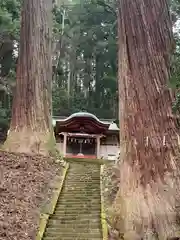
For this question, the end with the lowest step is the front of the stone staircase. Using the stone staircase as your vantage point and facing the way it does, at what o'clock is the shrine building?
The shrine building is roughly at 6 o'clock from the stone staircase.

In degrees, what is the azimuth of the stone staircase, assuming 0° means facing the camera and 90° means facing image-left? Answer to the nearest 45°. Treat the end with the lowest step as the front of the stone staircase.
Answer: approximately 0°

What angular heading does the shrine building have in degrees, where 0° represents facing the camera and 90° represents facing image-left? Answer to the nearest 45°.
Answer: approximately 0°

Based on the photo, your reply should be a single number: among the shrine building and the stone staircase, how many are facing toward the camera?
2

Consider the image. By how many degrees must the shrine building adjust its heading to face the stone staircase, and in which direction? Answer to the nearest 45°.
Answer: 0° — it already faces it
